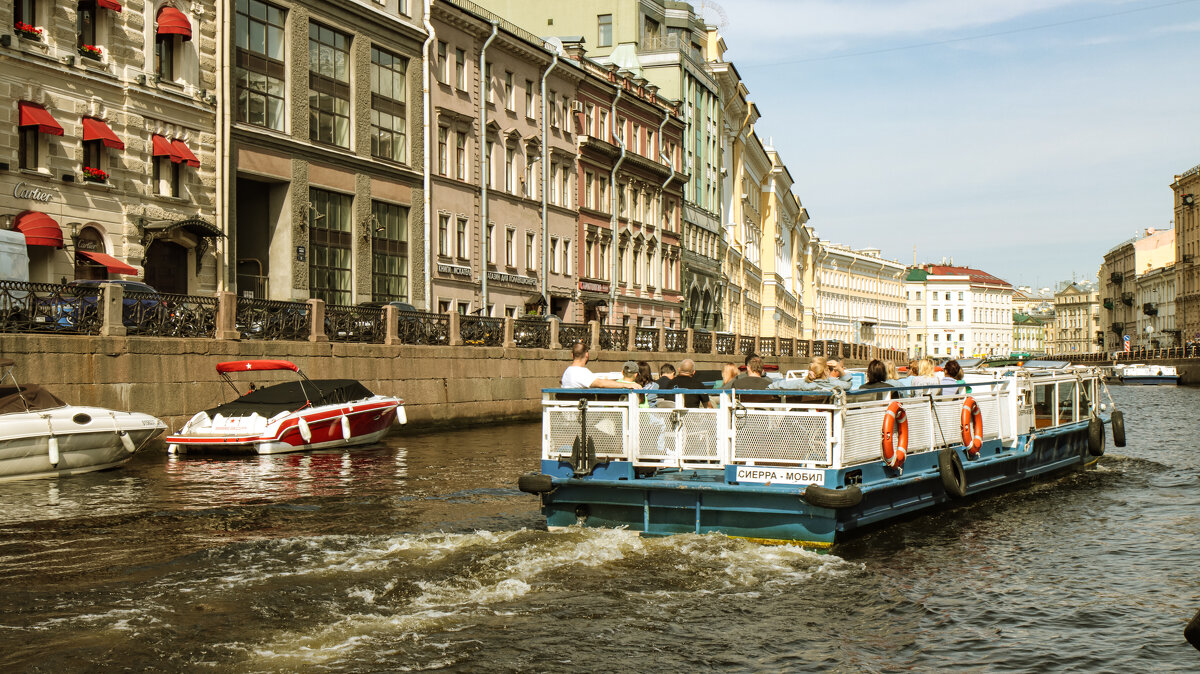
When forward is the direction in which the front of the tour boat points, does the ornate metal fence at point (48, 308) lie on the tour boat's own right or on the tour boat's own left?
on the tour boat's own left

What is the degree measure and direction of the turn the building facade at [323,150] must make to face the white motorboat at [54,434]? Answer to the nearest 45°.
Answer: approximately 45° to its right

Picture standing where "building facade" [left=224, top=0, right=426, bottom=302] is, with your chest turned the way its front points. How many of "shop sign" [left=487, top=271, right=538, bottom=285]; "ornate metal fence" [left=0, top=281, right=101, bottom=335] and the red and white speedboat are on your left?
1

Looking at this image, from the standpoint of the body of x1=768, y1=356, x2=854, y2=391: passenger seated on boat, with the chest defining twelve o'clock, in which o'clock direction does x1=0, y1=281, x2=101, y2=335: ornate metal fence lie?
The ornate metal fence is roughly at 8 o'clock from the passenger seated on boat.

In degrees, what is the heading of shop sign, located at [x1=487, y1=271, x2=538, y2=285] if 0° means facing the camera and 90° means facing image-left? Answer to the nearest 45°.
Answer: approximately 315°

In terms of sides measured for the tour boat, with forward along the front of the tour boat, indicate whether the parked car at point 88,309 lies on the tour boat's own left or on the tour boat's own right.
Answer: on the tour boat's own left

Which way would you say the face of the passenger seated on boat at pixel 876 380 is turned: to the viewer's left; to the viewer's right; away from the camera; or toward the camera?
away from the camera

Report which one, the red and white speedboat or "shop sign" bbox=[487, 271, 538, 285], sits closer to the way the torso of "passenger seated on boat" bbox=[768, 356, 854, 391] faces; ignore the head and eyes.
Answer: the shop sign

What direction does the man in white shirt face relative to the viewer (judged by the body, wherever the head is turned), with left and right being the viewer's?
facing away from the viewer and to the right of the viewer

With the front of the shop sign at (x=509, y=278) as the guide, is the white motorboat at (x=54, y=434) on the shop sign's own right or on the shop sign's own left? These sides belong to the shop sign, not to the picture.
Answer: on the shop sign's own right

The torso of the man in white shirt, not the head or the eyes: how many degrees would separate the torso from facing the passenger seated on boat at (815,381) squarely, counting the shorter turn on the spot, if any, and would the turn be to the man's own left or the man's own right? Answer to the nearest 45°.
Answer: approximately 45° to the man's own right

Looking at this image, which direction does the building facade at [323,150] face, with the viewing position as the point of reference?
facing the viewer and to the right of the viewer

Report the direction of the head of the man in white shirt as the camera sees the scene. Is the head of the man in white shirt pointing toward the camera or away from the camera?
away from the camera

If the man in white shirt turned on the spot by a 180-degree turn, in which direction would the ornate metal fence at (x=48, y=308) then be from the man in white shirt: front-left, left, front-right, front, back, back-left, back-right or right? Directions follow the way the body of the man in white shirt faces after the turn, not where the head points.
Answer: right

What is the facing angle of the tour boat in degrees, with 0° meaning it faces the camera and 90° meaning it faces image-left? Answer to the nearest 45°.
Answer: approximately 225°

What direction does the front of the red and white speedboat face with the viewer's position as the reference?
facing away from the viewer and to the right of the viewer
